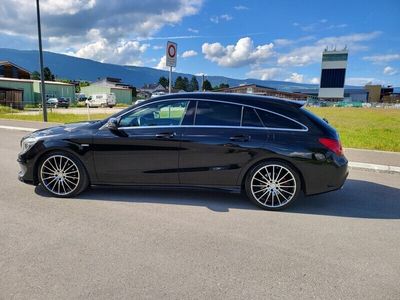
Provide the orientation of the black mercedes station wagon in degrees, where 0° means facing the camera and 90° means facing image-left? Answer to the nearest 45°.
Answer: approximately 90°

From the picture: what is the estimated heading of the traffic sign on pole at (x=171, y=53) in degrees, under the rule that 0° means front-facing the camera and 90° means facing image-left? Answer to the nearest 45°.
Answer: approximately 315°
